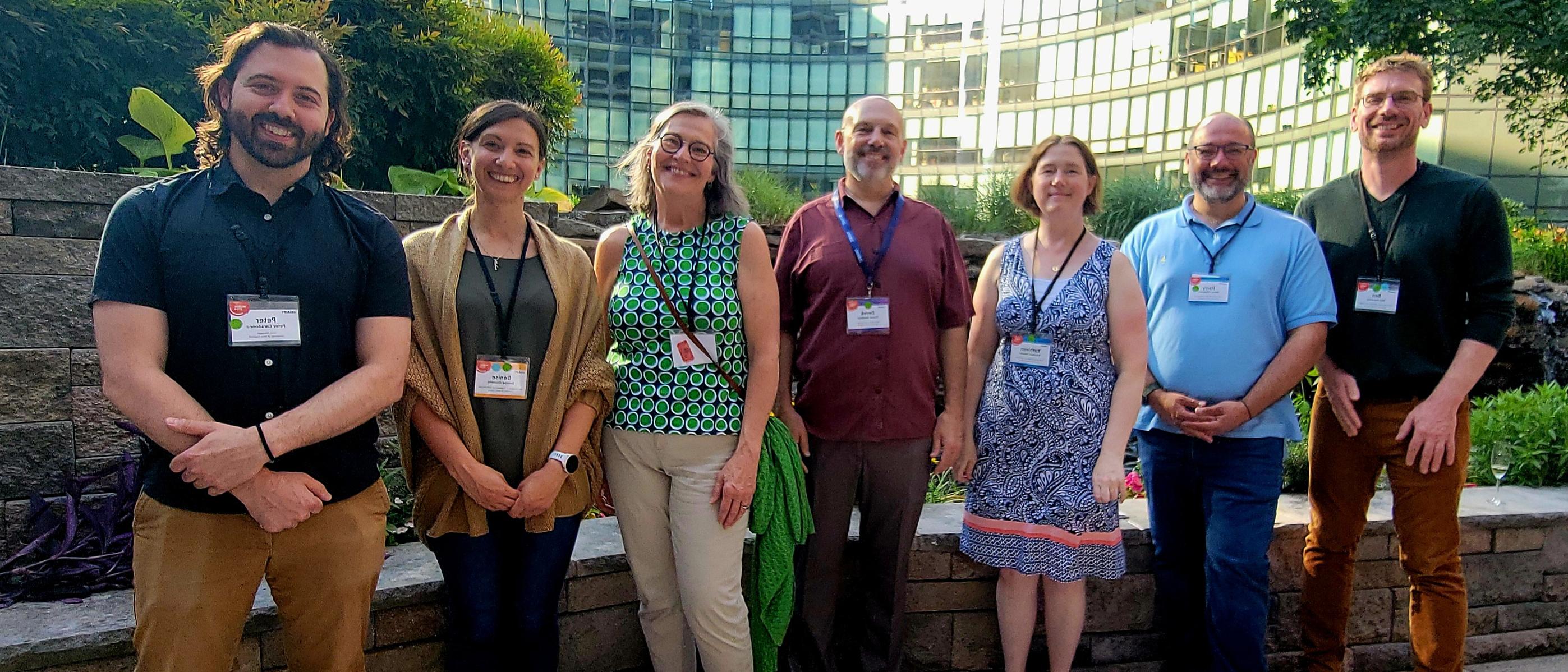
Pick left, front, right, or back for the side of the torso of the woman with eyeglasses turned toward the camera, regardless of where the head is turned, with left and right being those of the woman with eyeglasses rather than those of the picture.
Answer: front

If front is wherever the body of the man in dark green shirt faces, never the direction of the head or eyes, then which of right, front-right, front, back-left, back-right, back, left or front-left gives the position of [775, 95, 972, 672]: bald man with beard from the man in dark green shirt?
front-right

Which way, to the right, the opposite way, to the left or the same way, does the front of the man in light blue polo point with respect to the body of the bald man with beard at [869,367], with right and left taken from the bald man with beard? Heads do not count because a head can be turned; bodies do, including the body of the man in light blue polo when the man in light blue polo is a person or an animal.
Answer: the same way

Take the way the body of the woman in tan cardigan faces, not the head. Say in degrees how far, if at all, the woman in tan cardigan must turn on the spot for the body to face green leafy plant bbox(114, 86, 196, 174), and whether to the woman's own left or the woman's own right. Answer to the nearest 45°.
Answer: approximately 135° to the woman's own right

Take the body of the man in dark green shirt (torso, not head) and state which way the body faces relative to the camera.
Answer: toward the camera

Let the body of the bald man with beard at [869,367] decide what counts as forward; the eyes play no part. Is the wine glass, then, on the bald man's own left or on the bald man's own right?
on the bald man's own left

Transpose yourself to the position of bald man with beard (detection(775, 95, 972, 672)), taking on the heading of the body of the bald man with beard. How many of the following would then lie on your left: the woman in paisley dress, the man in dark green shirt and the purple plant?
2

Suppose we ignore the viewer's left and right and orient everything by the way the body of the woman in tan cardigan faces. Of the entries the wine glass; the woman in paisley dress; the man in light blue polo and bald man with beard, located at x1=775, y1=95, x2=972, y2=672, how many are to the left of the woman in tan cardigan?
4

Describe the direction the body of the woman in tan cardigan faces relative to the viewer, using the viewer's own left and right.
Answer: facing the viewer

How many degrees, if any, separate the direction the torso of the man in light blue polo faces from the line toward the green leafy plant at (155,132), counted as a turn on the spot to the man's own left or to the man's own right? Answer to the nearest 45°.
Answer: approximately 90° to the man's own right

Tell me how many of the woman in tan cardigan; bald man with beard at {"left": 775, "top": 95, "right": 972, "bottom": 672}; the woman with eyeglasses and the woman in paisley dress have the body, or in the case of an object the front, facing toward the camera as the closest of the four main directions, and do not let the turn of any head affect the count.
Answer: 4

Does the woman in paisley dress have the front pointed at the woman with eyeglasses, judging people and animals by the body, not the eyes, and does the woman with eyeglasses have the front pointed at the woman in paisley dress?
no

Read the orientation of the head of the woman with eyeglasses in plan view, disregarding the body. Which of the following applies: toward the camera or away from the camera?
toward the camera

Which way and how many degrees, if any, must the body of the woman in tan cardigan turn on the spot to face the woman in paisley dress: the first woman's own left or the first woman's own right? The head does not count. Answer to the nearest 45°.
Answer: approximately 90° to the first woman's own left

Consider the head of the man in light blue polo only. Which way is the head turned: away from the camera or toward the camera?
toward the camera

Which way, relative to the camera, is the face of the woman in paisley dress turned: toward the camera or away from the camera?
toward the camera

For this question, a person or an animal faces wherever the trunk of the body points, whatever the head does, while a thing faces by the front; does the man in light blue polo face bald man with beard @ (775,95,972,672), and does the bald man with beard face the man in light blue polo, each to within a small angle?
no

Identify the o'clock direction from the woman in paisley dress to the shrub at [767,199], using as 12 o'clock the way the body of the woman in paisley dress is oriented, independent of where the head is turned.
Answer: The shrub is roughly at 5 o'clock from the woman in paisley dress.

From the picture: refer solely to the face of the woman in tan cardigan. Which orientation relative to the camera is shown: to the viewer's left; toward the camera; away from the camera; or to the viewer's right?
toward the camera
